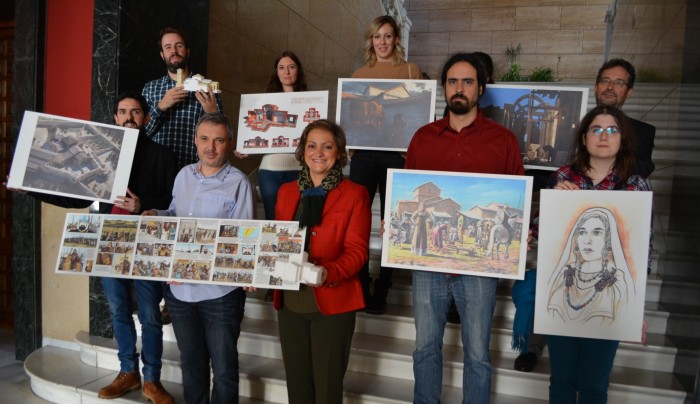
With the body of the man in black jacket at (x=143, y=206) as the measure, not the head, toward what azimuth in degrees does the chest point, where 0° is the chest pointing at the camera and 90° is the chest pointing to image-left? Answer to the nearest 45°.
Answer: approximately 0°

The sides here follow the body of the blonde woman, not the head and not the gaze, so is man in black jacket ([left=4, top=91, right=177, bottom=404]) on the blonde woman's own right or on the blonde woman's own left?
on the blonde woman's own right

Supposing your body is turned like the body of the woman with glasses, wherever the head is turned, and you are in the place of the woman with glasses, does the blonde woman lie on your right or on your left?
on your right

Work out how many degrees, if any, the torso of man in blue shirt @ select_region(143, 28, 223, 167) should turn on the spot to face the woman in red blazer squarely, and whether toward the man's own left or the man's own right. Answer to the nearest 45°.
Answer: approximately 45° to the man's own left

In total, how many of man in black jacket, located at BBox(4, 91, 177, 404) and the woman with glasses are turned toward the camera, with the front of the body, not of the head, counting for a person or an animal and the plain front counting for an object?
2

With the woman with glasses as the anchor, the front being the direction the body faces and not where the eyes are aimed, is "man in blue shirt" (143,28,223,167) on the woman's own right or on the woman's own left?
on the woman's own right

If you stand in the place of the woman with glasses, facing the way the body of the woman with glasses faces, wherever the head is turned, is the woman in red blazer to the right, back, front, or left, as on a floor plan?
right

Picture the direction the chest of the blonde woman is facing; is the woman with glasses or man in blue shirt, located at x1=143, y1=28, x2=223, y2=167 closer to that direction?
the woman with glasses
